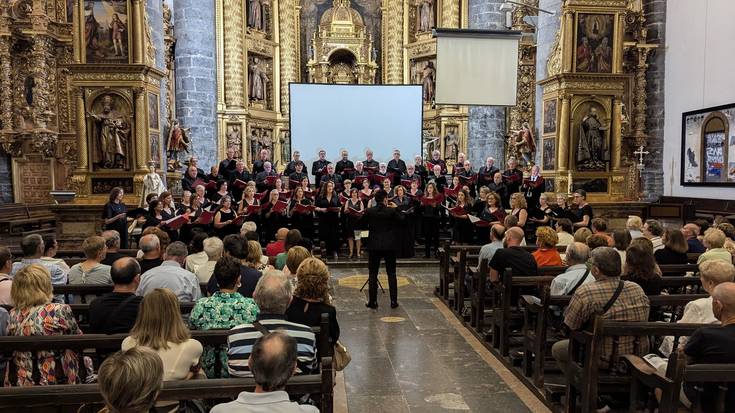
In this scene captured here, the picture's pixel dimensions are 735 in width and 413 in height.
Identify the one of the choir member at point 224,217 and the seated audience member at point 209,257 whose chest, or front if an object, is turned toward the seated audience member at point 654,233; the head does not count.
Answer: the choir member

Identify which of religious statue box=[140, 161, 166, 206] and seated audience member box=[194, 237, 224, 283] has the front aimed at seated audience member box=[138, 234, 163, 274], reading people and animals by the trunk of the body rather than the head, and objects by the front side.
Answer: the religious statue

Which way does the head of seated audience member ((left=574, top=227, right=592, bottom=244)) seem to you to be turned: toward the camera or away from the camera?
away from the camera

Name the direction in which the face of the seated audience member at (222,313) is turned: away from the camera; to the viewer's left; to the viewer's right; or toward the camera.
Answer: away from the camera

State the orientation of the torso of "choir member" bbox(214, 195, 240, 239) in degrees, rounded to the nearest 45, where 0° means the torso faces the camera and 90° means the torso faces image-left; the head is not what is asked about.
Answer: approximately 315°

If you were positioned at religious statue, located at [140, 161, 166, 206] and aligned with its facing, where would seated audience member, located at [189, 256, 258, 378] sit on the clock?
The seated audience member is roughly at 12 o'clock from the religious statue.

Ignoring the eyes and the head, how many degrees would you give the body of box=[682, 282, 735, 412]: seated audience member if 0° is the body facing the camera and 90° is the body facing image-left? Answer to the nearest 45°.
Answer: approximately 135°

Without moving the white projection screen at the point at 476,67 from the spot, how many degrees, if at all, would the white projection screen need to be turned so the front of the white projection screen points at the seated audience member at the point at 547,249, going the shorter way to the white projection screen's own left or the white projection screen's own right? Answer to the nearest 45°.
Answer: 0° — it already faces them

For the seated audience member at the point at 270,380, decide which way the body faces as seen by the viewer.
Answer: away from the camera

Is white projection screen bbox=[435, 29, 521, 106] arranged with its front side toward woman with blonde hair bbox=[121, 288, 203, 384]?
yes

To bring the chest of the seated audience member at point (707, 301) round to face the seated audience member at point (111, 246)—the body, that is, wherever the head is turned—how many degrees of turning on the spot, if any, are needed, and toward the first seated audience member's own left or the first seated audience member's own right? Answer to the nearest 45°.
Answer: approximately 45° to the first seated audience member's own left

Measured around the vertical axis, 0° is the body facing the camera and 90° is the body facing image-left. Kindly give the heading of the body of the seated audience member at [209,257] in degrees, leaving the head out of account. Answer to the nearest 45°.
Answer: approximately 180°

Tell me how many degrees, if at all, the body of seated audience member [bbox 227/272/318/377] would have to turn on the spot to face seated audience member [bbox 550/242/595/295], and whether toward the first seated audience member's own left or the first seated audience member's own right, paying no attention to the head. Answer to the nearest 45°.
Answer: approximately 45° to the first seated audience member's own right

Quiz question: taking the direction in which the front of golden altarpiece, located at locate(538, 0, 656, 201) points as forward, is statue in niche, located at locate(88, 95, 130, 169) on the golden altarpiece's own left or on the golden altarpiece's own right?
on the golden altarpiece's own right

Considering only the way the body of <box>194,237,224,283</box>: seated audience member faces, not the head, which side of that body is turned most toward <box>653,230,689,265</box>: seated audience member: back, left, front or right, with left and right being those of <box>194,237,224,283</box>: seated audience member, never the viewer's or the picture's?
right

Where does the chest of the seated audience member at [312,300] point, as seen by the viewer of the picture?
away from the camera
